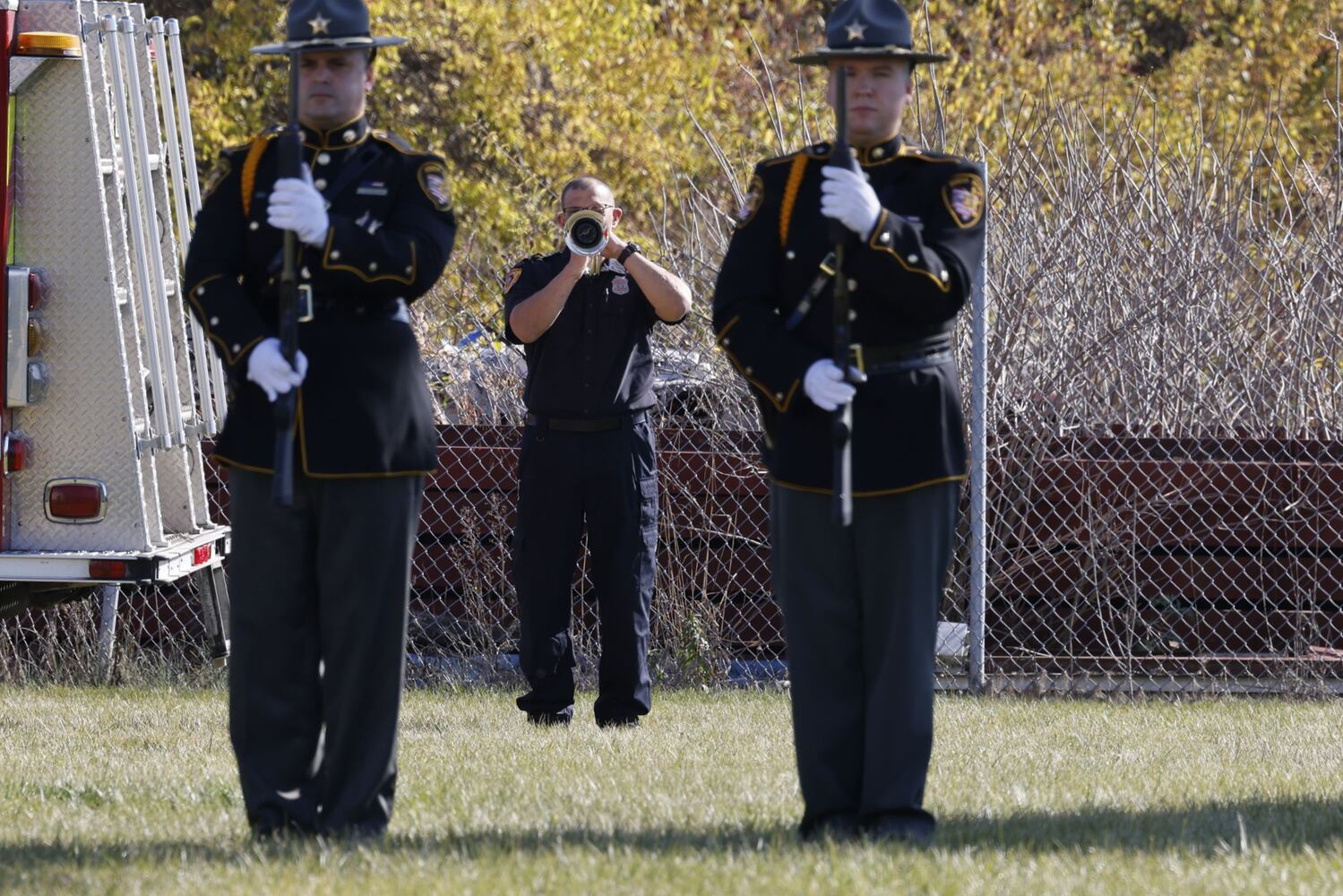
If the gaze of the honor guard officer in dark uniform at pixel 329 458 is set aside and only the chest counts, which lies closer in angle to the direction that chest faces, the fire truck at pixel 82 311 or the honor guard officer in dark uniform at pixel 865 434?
the honor guard officer in dark uniform

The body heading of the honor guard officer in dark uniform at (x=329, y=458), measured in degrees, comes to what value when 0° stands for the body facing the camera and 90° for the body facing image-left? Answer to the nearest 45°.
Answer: approximately 0°

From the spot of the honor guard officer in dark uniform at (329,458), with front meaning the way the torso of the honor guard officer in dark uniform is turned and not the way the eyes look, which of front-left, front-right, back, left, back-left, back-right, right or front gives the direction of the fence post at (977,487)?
back-left

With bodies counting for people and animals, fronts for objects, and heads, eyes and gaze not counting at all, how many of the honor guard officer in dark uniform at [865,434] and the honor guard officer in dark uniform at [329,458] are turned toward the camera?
2

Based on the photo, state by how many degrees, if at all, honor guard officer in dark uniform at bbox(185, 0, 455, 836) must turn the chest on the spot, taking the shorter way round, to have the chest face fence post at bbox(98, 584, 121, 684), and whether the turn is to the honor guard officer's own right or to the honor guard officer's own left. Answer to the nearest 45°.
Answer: approximately 180°

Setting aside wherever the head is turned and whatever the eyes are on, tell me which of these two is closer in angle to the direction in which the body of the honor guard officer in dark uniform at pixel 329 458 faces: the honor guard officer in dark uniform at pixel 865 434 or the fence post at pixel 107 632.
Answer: the honor guard officer in dark uniform

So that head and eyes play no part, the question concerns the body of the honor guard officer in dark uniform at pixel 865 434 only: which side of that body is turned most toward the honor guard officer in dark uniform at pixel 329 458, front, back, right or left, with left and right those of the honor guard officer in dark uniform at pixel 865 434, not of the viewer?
right

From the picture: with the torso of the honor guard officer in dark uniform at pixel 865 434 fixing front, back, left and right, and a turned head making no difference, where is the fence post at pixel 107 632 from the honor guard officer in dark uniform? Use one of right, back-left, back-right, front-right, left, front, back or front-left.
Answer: back-right

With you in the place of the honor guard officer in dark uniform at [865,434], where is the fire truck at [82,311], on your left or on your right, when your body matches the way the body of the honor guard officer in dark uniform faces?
on your right
